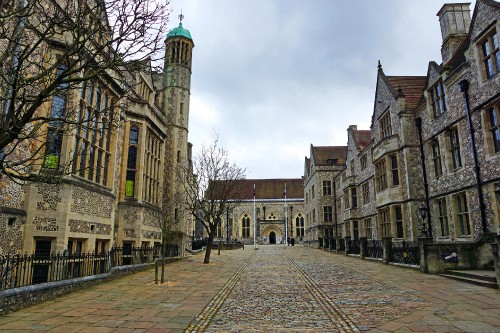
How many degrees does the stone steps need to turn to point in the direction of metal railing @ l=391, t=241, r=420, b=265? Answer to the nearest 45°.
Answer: approximately 90° to its right

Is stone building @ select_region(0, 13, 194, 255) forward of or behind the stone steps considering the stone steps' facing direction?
forward

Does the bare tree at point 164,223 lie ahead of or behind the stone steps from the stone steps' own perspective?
ahead

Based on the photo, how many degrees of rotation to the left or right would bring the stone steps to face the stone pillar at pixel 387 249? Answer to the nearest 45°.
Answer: approximately 90° to its right

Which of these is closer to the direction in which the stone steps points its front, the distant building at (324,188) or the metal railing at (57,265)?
the metal railing

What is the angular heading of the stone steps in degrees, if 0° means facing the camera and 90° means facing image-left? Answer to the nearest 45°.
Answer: approximately 45°

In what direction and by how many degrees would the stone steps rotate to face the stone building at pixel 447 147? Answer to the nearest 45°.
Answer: approximately 135° to its right

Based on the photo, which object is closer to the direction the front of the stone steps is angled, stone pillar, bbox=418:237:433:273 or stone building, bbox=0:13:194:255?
the stone building

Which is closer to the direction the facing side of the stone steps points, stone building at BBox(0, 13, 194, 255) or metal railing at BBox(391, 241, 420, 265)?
the stone building

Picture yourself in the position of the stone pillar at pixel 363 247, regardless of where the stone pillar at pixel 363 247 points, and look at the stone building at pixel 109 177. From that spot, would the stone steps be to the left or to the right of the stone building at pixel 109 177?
left

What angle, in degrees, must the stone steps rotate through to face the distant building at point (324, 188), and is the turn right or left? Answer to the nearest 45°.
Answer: approximately 90° to its right

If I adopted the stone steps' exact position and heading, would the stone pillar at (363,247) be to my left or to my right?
on my right

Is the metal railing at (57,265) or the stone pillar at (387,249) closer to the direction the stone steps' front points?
the metal railing
